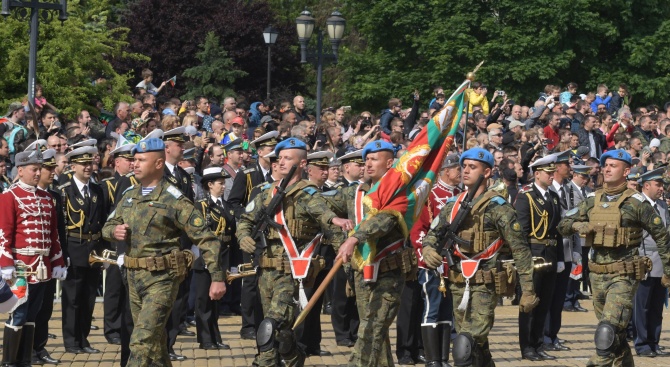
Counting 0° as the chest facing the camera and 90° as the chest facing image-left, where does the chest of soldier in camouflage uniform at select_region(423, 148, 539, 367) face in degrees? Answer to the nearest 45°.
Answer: approximately 45°

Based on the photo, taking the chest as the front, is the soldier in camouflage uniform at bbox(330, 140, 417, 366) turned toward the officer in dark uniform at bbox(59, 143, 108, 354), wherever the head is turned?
no

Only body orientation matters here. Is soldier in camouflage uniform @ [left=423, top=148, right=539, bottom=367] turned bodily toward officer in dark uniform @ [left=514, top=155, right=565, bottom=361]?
no

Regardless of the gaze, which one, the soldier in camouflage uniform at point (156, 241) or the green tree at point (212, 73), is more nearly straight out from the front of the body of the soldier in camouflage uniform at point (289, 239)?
the soldier in camouflage uniform

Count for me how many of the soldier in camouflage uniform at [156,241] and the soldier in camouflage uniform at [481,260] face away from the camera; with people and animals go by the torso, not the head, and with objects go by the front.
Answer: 0

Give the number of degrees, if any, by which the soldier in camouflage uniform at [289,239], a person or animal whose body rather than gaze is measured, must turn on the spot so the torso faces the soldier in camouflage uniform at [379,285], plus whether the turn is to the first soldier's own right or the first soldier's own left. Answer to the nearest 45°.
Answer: approximately 90° to the first soldier's own left

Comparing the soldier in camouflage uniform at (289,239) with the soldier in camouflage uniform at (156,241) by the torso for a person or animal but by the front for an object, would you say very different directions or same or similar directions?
same or similar directions

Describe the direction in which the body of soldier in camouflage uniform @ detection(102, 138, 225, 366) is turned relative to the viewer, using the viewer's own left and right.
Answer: facing the viewer and to the left of the viewer

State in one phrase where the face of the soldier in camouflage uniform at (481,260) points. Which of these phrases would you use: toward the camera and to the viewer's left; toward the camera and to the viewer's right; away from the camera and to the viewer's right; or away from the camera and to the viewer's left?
toward the camera and to the viewer's left

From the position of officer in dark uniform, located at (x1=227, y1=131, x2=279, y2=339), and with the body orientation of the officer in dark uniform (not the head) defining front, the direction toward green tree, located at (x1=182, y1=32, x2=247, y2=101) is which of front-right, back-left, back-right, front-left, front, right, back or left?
back-left

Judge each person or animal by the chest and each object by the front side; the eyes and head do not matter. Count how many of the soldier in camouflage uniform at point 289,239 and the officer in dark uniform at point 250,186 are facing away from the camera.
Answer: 0

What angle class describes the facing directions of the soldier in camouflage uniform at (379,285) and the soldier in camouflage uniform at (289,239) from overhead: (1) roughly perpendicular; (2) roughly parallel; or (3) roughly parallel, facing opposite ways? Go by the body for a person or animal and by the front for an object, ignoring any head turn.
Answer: roughly parallel

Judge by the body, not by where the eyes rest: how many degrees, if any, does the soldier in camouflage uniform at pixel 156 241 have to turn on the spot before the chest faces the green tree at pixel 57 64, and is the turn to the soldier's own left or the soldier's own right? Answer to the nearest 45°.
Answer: approximately 135° to the soldier's own right

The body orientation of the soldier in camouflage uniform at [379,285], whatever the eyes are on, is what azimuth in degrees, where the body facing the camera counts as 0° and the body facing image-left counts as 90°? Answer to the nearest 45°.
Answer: approximately 45°

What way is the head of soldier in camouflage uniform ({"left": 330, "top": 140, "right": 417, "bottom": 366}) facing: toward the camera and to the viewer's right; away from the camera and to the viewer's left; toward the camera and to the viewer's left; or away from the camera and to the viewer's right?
toward the camera and to the viewer's left

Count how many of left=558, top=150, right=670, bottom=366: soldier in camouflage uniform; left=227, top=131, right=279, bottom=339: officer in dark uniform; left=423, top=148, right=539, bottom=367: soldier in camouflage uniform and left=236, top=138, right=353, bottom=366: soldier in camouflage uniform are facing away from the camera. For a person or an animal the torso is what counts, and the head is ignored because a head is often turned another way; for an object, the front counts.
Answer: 0

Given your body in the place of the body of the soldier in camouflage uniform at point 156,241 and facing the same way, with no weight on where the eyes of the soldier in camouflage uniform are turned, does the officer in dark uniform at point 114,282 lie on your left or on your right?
on your right

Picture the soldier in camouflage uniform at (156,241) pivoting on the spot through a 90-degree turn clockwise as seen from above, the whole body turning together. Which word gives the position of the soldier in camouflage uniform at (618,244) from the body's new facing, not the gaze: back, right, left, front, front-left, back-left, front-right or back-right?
back-right

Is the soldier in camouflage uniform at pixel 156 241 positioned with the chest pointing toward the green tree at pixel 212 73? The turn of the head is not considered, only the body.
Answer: no
